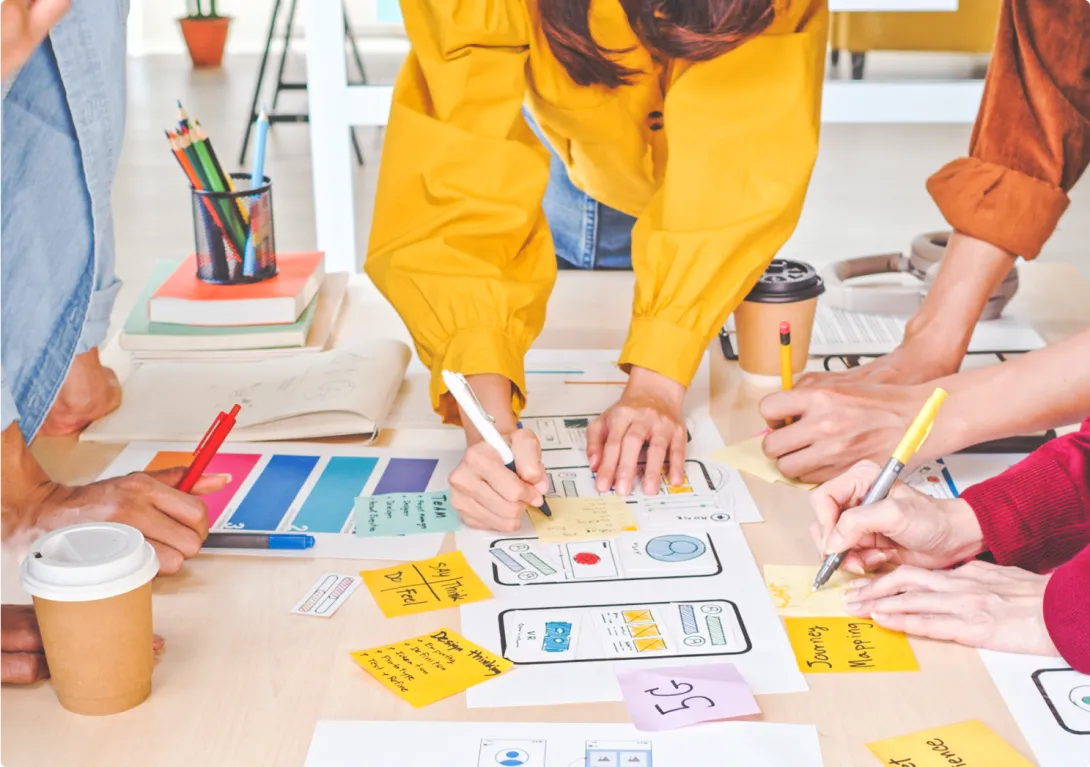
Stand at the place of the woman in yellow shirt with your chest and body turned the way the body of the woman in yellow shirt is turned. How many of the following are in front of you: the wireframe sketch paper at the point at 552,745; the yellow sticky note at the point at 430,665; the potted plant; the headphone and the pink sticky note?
3

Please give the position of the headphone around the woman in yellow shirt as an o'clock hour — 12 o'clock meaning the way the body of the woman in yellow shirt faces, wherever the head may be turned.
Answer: The headphone is roughly at 8 o'clock from the woman in yellow shirt.

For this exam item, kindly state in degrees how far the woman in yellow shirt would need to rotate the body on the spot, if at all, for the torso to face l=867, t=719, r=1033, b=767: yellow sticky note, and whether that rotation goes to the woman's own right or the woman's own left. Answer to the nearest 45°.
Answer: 0° — they already face it

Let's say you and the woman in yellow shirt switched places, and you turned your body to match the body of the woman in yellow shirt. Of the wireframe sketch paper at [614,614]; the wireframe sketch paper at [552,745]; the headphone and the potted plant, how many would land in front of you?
2

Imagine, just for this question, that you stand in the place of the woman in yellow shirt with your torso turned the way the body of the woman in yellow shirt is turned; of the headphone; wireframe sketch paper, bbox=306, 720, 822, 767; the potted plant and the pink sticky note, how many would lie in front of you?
2

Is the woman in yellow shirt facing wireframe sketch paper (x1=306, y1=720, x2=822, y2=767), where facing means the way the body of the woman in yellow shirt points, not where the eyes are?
yes

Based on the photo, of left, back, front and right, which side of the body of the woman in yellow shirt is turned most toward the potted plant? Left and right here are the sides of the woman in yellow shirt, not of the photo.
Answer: back

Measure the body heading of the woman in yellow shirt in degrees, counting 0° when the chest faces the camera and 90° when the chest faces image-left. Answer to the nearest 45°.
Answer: approximately 0°
